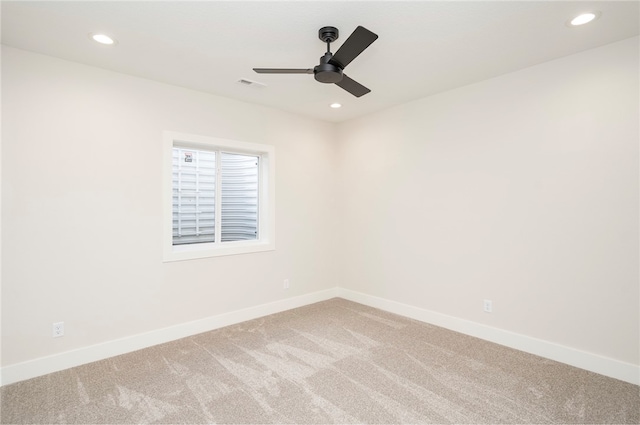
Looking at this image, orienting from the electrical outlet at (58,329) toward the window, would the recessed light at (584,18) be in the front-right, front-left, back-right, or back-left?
front-right

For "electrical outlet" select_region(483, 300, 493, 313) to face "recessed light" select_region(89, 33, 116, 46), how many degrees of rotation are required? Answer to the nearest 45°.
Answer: approximately 45° to its right

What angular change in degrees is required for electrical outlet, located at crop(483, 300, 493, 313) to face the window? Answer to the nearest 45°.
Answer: approximately 90° to its right

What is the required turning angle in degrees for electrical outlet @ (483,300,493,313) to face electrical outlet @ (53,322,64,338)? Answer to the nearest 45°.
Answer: approximately 45° to its right

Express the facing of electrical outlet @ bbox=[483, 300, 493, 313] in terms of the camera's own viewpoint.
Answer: facing the viewer
